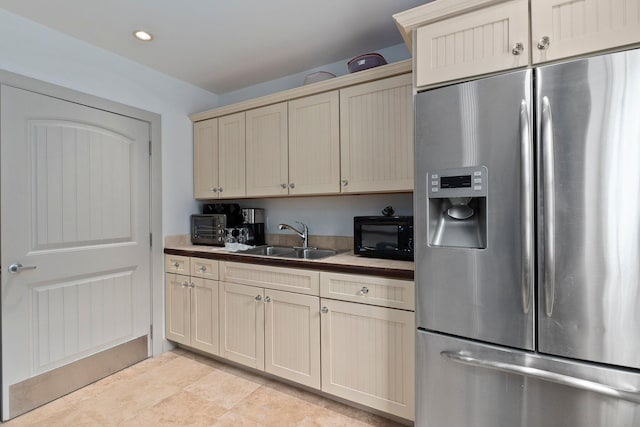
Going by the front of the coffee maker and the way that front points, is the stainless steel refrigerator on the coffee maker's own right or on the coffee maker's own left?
on the coffee maker's own left

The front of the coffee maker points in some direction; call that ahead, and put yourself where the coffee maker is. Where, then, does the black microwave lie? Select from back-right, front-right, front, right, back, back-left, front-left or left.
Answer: left

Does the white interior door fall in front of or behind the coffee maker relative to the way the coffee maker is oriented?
in front
